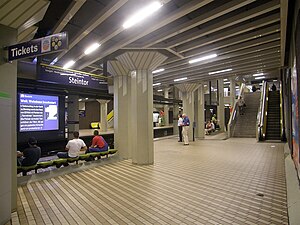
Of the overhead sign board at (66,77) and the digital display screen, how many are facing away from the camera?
0

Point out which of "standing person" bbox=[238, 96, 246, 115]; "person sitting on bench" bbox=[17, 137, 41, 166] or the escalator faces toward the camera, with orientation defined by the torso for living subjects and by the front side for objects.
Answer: the escalator

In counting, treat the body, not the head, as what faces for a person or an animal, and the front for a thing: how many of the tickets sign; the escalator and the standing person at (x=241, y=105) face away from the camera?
1

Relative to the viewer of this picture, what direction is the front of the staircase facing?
facing the viewer

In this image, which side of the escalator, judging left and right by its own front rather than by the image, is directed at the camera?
front

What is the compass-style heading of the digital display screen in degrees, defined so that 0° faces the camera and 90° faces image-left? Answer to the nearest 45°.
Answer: approximately 315°

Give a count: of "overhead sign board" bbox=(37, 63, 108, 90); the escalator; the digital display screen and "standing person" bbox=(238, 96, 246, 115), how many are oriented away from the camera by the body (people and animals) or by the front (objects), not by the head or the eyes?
1

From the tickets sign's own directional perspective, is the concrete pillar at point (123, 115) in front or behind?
behind

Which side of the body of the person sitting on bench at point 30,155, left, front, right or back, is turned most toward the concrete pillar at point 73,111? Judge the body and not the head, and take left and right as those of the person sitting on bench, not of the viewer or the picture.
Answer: right

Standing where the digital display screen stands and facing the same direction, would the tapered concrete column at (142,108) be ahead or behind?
ahead

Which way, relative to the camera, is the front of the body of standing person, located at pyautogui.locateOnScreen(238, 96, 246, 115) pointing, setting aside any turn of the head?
away from the camera

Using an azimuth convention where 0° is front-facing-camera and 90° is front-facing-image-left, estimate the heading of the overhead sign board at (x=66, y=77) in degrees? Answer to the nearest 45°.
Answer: approximately 315°

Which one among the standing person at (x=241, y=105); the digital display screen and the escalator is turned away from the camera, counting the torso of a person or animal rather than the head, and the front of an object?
the standing person
